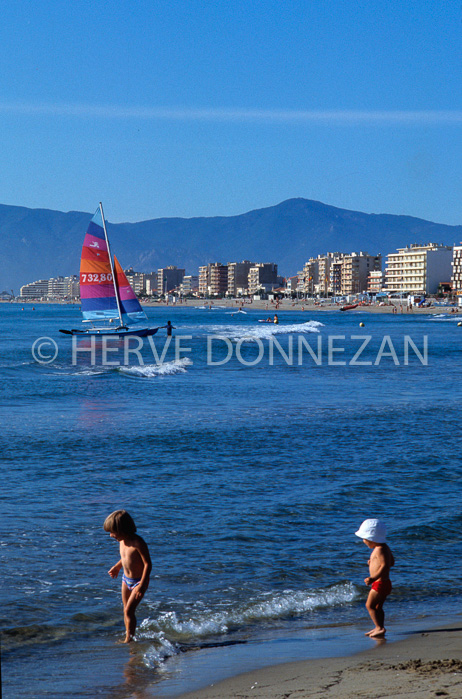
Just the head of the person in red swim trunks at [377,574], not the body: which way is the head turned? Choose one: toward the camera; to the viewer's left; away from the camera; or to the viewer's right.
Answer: to the viewer's left

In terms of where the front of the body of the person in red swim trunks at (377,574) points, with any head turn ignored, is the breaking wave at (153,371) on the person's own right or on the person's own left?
on the person's own right

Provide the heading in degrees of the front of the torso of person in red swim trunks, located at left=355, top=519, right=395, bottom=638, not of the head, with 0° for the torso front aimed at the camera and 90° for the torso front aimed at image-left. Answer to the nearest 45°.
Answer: approximately 90°

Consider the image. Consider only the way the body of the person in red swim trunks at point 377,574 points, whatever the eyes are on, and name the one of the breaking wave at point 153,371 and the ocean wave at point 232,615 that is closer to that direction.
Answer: the ocean wave

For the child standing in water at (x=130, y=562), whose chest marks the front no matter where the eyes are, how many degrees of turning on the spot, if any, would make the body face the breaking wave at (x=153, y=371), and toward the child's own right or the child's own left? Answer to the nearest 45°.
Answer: approximately 135° to the child's own right

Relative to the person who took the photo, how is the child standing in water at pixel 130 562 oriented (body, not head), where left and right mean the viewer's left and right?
facing the viewer and to the left of the viewer

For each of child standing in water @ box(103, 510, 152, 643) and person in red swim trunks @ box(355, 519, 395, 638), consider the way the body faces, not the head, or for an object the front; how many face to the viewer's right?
0

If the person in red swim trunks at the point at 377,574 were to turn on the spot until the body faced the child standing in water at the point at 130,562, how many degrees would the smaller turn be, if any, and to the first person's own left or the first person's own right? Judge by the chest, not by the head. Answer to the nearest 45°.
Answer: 0° — they already face them

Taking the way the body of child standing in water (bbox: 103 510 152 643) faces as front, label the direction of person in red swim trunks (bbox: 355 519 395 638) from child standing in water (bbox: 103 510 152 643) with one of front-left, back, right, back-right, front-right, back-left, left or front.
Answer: back-left
